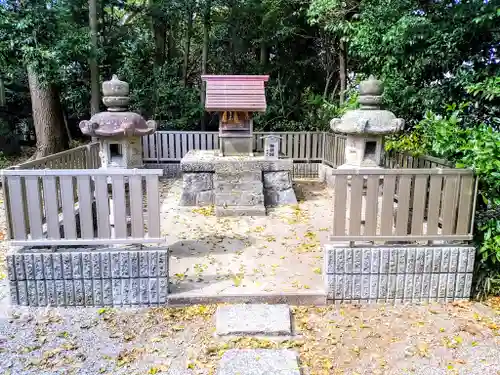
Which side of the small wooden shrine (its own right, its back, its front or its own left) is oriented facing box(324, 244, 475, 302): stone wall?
front

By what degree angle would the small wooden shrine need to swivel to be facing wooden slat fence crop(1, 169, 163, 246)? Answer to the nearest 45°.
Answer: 0° — it already faces it

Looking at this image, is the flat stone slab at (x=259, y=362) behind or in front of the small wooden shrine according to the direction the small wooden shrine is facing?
in front

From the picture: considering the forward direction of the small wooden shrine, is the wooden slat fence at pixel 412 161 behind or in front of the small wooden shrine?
in front

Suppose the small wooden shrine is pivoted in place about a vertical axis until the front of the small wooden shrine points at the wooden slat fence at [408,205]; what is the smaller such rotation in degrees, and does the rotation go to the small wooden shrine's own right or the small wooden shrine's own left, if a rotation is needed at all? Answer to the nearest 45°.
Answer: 0° — it already faces it

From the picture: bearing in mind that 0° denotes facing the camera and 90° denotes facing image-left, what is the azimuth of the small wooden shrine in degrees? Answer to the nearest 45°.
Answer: approximately 0°

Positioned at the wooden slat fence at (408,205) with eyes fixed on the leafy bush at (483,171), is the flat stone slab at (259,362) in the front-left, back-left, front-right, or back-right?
back-right

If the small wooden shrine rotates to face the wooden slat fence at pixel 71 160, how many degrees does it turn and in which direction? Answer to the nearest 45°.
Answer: approximately 45° to its right
